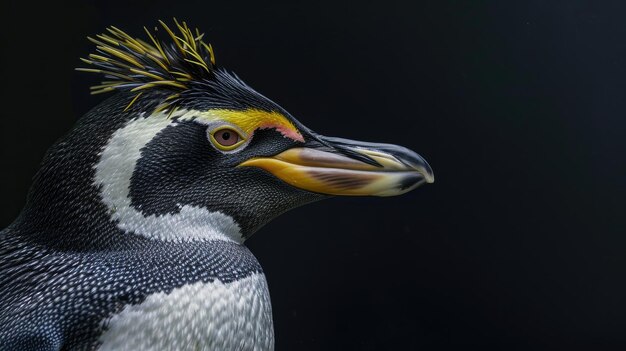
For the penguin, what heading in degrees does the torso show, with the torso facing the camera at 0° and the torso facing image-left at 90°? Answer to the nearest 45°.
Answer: approximately 270°
